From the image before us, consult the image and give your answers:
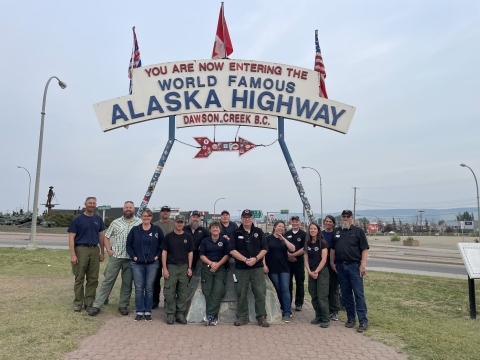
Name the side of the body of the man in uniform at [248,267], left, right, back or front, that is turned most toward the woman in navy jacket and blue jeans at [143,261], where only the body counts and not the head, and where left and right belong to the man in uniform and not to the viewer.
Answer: right

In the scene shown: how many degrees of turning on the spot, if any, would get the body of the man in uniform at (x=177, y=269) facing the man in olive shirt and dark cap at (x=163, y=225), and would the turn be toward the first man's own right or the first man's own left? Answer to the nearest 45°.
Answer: approximately 180°

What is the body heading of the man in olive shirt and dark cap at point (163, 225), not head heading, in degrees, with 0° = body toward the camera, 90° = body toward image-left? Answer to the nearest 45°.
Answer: approximately 0°

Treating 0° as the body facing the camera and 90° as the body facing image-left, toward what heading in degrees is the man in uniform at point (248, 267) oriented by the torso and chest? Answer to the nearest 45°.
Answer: approximately 0°
